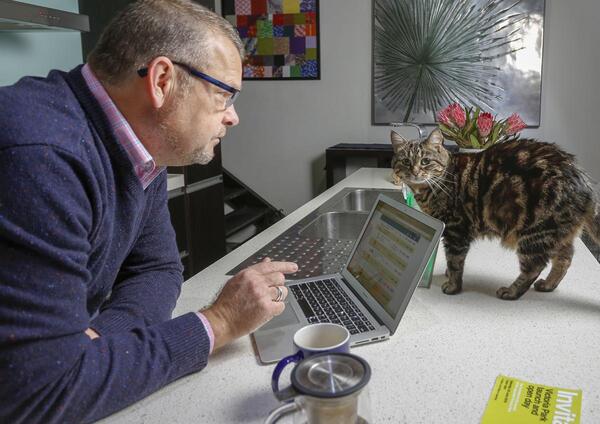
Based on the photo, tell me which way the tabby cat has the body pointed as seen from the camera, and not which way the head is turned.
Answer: to the viewer's left

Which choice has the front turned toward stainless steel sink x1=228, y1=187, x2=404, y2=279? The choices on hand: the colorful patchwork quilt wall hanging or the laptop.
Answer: the colorful patchwork quilt wall hanging

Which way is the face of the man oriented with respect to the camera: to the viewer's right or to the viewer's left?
to the viewer's right

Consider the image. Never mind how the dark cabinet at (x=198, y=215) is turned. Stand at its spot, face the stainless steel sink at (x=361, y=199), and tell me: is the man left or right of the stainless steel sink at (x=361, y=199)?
right

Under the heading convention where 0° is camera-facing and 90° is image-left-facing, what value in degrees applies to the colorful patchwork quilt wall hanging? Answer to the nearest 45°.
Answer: approximately 0°

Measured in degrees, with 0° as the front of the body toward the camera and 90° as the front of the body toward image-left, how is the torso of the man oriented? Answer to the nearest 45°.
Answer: approximately 270°
